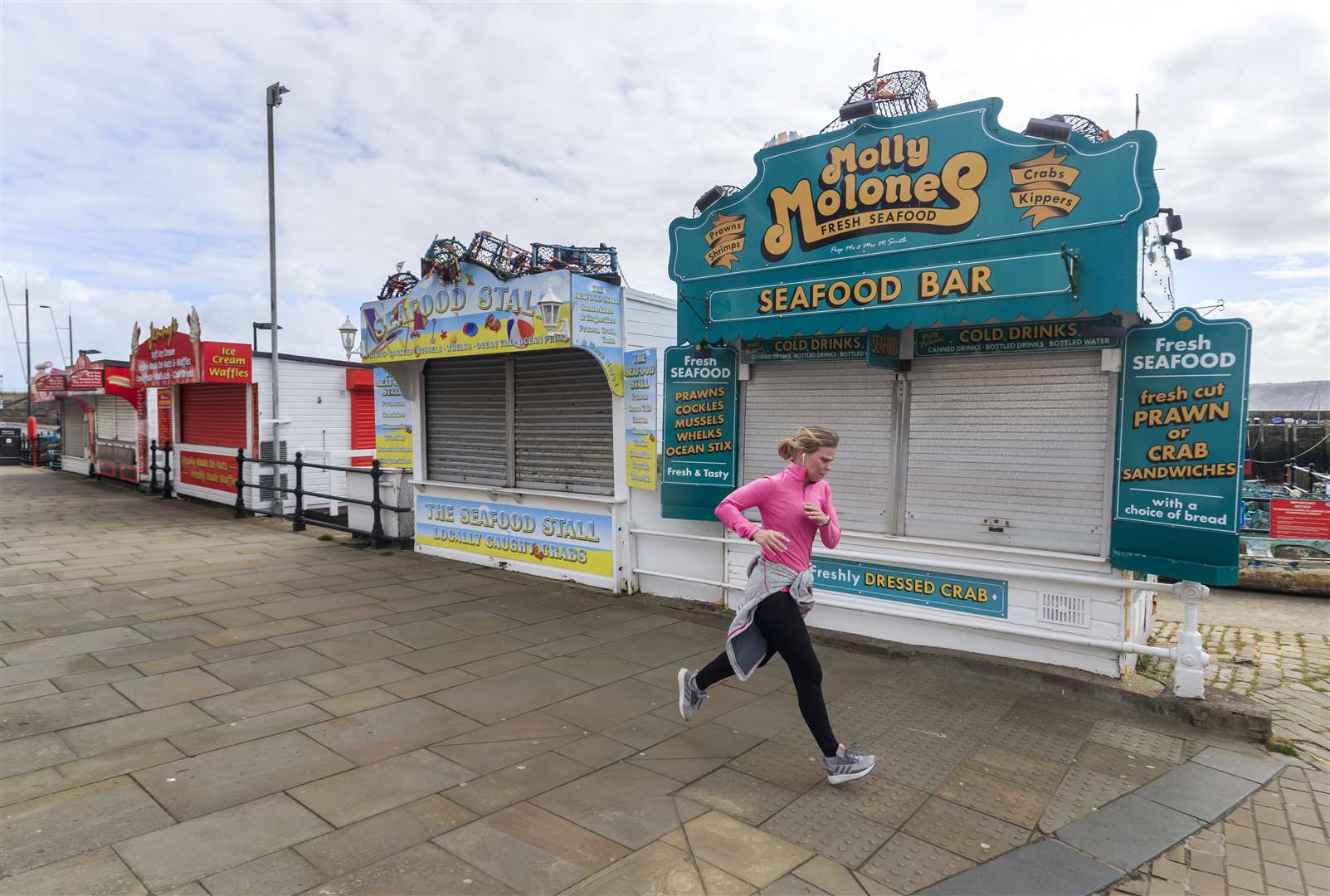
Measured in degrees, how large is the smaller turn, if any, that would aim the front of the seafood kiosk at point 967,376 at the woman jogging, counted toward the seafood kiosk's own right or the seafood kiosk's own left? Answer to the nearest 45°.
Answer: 0° — it already faces them

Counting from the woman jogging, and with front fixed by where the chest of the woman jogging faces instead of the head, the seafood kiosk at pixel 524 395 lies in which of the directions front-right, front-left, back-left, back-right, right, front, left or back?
back

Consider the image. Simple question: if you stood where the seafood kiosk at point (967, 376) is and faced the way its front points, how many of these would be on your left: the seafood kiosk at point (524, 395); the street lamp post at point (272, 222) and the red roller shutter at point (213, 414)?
0

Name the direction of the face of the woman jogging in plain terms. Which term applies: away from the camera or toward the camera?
toward the camera

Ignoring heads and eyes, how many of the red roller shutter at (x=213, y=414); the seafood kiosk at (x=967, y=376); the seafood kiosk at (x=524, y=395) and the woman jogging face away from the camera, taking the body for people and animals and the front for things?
0

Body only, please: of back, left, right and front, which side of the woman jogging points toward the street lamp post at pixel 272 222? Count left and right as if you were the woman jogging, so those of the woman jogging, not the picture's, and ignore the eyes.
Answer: back

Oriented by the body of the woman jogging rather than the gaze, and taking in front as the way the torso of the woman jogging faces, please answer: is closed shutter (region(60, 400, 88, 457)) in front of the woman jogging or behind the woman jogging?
behind

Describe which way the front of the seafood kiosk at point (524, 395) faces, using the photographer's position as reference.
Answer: facing the viewer and to the left of the viewer

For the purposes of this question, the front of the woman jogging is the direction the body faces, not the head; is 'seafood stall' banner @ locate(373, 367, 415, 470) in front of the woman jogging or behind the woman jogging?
behind

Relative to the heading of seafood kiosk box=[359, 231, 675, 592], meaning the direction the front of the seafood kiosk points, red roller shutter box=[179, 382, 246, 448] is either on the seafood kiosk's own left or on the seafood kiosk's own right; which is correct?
on the seafood kiosk's own right

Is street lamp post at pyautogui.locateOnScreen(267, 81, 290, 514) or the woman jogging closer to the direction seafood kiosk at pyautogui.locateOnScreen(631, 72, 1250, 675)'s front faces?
the woman jogging

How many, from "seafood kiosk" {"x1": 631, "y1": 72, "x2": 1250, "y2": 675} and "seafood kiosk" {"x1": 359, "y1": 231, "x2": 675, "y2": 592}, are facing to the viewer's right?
0

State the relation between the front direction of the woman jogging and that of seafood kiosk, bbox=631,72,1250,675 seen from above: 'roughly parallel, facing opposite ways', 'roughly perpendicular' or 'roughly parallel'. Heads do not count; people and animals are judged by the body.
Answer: roughly perpendicular

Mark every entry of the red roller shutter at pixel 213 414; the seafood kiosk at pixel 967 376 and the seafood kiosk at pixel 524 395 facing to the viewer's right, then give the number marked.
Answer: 0
